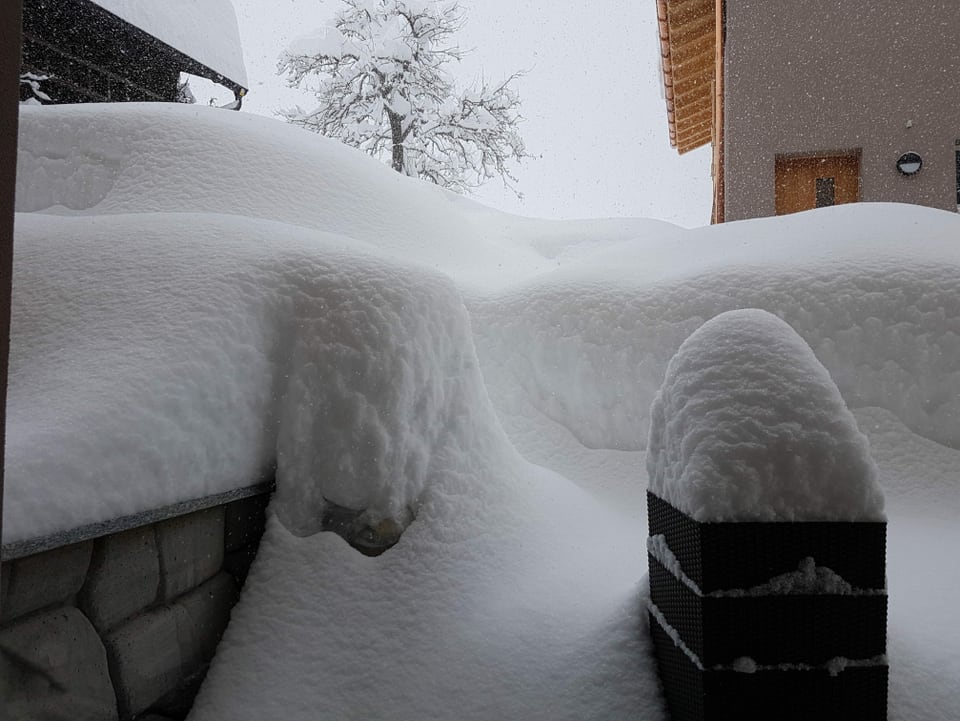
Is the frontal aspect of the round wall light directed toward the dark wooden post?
yes

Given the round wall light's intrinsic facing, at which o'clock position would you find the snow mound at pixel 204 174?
The snow mound is roughly at 1 o'clock from the round wall light.

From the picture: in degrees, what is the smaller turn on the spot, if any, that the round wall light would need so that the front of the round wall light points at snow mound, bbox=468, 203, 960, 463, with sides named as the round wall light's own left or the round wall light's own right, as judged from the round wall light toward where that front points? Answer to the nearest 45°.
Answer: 0° — it already faces it

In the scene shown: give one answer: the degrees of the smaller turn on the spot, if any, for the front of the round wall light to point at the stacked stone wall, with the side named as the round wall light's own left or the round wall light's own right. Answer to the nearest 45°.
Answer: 0° — it already faces it

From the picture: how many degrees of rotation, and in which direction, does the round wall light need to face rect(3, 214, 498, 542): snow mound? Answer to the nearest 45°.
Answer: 0° — it already faces it

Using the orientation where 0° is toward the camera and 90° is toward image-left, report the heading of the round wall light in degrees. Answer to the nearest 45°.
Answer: approximately 0°
